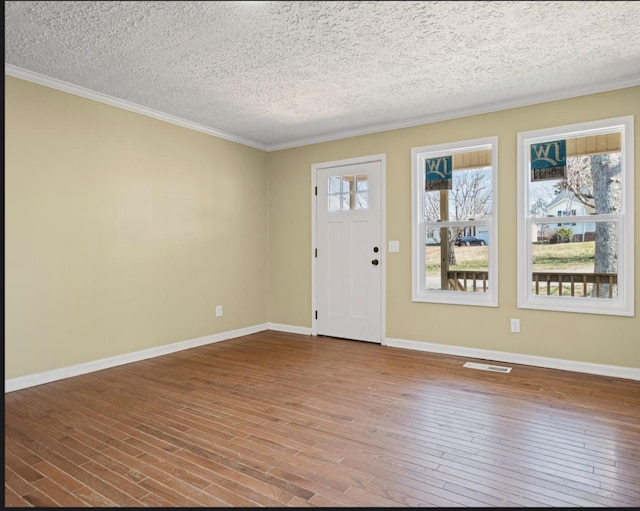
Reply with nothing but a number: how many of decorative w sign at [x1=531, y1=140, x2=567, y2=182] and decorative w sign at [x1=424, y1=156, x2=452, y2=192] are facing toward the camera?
2

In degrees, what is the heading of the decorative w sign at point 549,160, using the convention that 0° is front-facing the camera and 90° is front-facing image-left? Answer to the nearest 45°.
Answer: approximately 0°

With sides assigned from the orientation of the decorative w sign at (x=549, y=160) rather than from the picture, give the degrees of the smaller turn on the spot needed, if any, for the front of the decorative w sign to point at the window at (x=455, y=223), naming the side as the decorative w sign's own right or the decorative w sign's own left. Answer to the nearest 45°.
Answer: approximately 90° to the decorative w sign's own right

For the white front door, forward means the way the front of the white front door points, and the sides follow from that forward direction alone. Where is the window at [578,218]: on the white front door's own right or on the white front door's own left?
on the white front door's own left

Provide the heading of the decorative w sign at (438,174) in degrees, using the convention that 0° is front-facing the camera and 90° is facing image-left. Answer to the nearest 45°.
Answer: approximately 0°

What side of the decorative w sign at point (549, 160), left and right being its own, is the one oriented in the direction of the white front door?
right

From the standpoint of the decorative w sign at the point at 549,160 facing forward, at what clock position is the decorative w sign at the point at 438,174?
the decorative w sign at the point at 438,174 is roughly at 3 o'clock from the decorative w sign at the point at 549,160.

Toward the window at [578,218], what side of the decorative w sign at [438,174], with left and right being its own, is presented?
left

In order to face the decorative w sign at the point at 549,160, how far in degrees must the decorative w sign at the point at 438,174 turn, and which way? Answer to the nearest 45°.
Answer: approximately 90° to its left
